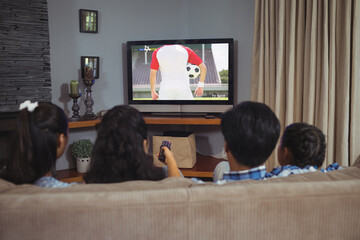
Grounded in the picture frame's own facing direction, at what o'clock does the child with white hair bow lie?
The child with white hair bow is roughly at 12 o'clock from the picture frame.

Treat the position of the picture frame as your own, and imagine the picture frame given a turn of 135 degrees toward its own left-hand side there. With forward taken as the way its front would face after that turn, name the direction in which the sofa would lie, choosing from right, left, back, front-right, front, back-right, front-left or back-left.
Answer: back-right

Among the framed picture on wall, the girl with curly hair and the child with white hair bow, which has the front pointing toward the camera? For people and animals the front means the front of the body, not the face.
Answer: the framed picture on wall

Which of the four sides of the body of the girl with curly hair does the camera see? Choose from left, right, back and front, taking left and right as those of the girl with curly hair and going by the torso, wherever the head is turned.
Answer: back

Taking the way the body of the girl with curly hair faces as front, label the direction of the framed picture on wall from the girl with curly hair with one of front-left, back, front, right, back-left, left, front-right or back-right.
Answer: front

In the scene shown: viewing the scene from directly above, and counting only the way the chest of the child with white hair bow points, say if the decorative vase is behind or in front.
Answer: in front

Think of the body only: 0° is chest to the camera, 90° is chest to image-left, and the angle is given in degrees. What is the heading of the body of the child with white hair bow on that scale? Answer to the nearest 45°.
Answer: approximately 225°

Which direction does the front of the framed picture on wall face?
toward the camera

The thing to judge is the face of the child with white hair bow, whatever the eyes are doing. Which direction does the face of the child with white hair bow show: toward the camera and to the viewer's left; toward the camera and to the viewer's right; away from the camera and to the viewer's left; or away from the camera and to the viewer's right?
away from the camera and to the viewer's right
